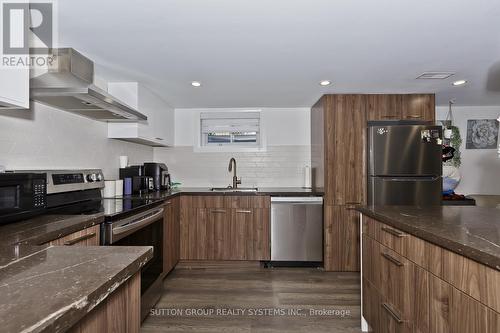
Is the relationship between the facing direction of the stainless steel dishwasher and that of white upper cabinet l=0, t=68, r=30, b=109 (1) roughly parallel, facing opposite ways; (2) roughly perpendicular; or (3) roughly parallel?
roughly perpendicular

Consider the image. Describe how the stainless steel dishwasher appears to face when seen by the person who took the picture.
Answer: facing the viewer

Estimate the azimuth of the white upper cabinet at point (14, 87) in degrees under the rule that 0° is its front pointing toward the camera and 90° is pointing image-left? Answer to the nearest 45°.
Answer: approximately 315°

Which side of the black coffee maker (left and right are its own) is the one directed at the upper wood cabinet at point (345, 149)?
front

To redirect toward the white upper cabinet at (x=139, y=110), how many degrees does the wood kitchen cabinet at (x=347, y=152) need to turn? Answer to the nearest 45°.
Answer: approximately 45° to its right

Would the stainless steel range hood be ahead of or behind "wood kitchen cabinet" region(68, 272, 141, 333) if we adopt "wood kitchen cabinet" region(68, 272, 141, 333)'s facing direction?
behind

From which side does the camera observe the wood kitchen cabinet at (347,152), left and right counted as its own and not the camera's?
front

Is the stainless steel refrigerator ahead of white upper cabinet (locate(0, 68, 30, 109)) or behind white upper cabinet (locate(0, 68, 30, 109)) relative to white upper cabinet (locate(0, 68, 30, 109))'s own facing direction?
ahead

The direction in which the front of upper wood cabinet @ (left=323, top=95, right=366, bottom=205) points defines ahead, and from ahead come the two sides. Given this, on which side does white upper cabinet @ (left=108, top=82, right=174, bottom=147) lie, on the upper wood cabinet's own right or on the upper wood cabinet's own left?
on the upper wood cabinet's own right

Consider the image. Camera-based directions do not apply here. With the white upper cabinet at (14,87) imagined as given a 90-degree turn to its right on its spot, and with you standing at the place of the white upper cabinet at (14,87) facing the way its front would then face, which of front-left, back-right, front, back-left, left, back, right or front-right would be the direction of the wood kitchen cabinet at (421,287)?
left

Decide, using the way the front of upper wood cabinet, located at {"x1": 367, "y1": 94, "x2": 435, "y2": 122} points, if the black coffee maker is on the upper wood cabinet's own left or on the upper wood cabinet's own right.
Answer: on the upper wood cabinet's own right

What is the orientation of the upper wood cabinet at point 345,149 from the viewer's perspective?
toward the camera
